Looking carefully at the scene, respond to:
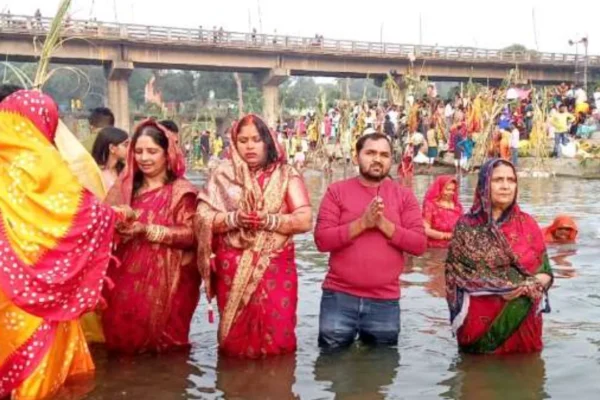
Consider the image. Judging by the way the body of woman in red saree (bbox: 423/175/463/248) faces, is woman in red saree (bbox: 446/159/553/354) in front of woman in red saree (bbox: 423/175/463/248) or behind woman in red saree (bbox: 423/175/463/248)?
in front

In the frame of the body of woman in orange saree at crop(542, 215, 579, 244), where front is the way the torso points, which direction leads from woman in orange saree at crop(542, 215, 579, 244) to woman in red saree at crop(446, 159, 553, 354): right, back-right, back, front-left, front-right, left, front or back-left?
front

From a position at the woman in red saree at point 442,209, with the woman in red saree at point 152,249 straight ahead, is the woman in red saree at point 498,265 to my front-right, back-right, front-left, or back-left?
front-left

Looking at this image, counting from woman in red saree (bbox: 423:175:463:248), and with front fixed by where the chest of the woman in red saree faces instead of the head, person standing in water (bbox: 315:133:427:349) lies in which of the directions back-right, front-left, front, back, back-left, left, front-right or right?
front-right

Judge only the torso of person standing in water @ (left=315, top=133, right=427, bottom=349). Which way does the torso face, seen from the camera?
toward the camera

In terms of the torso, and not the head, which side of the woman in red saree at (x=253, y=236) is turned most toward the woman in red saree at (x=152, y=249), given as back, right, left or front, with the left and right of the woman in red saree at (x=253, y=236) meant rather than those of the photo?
right

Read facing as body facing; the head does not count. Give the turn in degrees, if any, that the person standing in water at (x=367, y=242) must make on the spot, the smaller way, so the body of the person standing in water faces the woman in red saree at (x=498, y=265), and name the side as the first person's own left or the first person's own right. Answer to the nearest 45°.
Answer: approximately 90° to the first person's own left

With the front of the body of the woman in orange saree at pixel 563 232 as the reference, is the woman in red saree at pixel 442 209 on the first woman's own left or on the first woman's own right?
on the first woman's own right

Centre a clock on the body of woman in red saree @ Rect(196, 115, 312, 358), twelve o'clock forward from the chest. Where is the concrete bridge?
The concrete bridge is roughly at 6 o'clock from the woman in red saree.

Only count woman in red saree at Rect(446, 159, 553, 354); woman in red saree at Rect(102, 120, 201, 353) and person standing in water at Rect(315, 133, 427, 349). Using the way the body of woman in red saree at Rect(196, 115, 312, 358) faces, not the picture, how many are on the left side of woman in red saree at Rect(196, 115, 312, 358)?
2

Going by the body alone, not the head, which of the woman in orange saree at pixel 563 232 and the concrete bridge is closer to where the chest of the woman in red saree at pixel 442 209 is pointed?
the woman in orange saree

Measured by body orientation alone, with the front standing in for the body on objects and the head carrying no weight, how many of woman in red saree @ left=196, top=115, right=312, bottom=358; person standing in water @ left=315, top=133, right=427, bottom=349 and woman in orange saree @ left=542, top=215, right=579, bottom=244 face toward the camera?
3

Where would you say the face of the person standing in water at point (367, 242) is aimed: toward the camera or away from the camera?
toward the camera

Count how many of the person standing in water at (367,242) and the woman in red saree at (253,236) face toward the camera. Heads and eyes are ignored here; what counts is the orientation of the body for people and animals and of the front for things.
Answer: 2

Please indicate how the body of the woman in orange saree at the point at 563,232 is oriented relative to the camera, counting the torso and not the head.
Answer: toward the camera

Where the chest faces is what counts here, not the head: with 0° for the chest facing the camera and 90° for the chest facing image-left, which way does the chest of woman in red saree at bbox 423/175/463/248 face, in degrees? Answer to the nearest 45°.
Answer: approximately 315°
